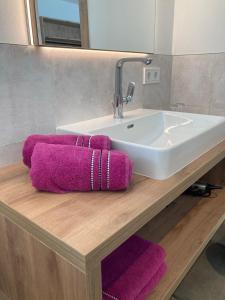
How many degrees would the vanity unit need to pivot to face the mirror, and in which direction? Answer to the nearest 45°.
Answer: approximately 135° to its left

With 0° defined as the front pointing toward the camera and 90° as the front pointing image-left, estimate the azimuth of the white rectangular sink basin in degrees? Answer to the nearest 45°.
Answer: approximately 315°

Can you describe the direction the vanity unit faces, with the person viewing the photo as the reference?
facing the viewer and to the right of the viewer
